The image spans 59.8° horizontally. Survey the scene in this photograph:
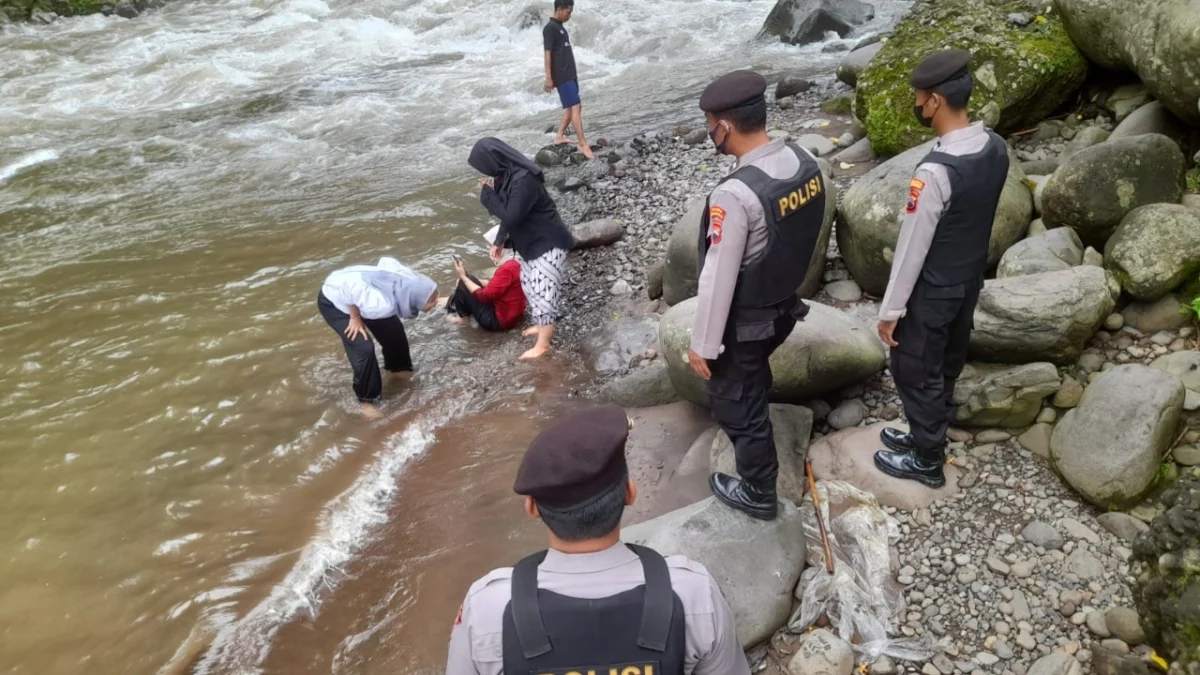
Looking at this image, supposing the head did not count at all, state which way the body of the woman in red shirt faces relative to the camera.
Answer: to the viewer's left

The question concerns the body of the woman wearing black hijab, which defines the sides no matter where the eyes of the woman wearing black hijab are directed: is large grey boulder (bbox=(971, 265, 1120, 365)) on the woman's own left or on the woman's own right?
on the woman's own left

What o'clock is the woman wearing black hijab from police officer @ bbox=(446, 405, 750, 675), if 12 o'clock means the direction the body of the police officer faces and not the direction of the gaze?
The woman wearing black hijab is roughly at 12 o'clock from the police officer.

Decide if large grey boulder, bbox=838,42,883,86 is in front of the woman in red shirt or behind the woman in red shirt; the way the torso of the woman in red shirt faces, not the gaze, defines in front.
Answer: behind

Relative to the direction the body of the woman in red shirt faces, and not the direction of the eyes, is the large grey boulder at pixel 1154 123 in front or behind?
behind

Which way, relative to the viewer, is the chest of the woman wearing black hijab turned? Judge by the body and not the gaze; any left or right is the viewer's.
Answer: facing to the left of the viewer

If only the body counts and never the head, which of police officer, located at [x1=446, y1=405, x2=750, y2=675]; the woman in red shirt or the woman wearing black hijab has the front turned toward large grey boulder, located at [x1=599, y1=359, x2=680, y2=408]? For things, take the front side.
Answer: the police officer

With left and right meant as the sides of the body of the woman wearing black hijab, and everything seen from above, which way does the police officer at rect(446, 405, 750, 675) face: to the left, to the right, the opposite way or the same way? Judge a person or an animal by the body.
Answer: to the right

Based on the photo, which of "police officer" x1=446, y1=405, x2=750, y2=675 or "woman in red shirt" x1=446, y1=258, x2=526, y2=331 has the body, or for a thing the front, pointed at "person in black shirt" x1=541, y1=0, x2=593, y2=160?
the police officer

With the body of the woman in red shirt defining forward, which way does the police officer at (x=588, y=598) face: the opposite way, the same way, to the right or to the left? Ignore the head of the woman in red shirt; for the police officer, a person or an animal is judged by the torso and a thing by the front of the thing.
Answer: to the right

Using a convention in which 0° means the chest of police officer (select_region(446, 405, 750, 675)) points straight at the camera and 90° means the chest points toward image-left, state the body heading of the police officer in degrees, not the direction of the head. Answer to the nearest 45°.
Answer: approximately 180°

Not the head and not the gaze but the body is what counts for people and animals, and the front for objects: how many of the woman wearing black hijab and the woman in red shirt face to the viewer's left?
2

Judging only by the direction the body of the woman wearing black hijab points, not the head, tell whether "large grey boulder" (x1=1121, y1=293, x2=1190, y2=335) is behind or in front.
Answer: behind
